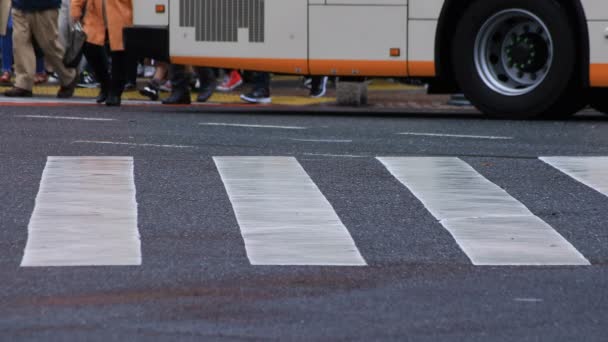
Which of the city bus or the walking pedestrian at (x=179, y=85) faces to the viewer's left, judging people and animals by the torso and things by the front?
the walking pedestrian

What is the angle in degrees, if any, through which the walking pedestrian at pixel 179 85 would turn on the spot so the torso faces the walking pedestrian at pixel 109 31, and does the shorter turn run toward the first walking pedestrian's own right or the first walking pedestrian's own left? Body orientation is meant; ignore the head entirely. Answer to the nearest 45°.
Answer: approximately 45° to the first walking pedestrian's own left

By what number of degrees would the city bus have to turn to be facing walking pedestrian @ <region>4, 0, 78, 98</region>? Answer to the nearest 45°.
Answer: approximately 135° to its left

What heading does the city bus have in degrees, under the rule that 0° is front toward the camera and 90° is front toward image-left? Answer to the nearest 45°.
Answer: approximately 270°

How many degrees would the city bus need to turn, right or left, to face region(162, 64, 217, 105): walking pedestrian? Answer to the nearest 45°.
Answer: approximately 135° to its left

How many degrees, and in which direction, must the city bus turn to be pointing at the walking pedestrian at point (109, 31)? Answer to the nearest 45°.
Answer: approximately 135° to its left

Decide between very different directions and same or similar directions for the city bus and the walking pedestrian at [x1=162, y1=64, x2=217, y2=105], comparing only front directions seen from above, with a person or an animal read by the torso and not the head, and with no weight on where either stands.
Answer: very different directions

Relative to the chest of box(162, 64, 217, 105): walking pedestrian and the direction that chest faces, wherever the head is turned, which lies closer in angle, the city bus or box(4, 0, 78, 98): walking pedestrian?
the walking pedestrian

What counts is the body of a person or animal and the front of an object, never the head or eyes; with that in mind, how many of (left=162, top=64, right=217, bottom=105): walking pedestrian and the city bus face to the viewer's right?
1

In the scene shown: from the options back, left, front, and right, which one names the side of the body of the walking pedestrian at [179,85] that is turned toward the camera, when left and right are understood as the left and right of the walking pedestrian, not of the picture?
left
